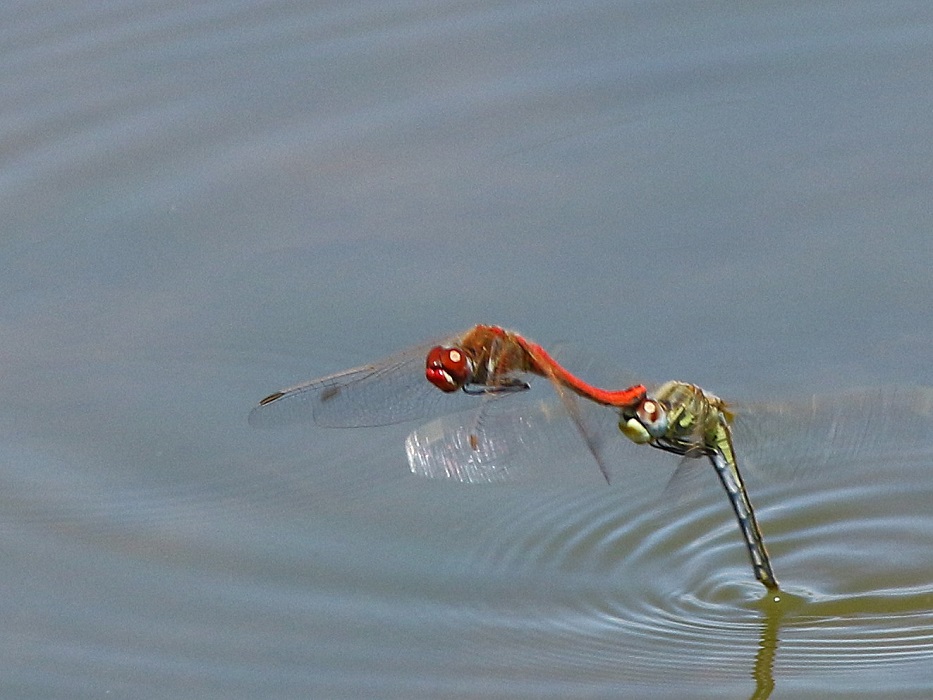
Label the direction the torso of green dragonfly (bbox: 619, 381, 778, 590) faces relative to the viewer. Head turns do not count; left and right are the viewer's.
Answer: facing to the left of the viewer

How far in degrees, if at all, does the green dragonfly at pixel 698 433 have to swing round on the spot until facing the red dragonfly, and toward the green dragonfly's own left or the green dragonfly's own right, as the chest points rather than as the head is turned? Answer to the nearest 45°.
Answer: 0° — it already faces it
